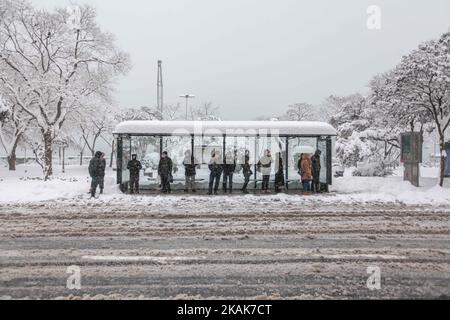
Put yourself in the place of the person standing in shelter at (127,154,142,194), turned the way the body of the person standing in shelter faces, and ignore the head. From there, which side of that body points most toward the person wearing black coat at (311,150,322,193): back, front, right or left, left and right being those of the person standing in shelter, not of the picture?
left

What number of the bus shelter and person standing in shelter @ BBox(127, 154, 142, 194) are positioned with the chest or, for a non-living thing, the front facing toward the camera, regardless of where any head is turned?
2

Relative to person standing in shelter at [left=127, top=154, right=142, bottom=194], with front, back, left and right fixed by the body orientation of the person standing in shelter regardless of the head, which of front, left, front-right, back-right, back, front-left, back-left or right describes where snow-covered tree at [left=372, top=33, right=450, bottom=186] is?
left

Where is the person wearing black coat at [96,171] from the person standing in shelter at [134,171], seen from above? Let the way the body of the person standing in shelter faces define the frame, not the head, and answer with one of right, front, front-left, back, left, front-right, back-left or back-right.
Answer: front-right

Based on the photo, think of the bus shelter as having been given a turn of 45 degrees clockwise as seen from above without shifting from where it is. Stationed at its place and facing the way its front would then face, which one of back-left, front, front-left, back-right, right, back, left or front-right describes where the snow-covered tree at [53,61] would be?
right

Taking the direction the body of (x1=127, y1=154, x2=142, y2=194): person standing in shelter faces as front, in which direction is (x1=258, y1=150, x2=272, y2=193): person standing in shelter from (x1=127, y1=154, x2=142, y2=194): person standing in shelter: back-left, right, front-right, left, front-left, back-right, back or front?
left

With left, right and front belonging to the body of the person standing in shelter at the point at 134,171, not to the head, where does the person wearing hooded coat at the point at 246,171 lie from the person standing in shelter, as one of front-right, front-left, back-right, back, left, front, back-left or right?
left

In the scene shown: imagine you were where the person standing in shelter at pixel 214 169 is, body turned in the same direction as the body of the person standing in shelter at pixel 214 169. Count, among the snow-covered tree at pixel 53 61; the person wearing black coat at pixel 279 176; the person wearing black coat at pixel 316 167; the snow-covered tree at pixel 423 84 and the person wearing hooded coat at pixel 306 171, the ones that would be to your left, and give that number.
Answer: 4

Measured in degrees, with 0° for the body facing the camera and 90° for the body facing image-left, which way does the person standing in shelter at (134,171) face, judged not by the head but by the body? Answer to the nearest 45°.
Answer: approximately 0°

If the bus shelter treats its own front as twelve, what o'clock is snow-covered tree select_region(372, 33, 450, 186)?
The snow-covered tree is roughly at 9 o'clock from the bus shelter.

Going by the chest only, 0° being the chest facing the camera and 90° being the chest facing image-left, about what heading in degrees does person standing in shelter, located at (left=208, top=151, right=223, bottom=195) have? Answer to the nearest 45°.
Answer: approximately 0°
